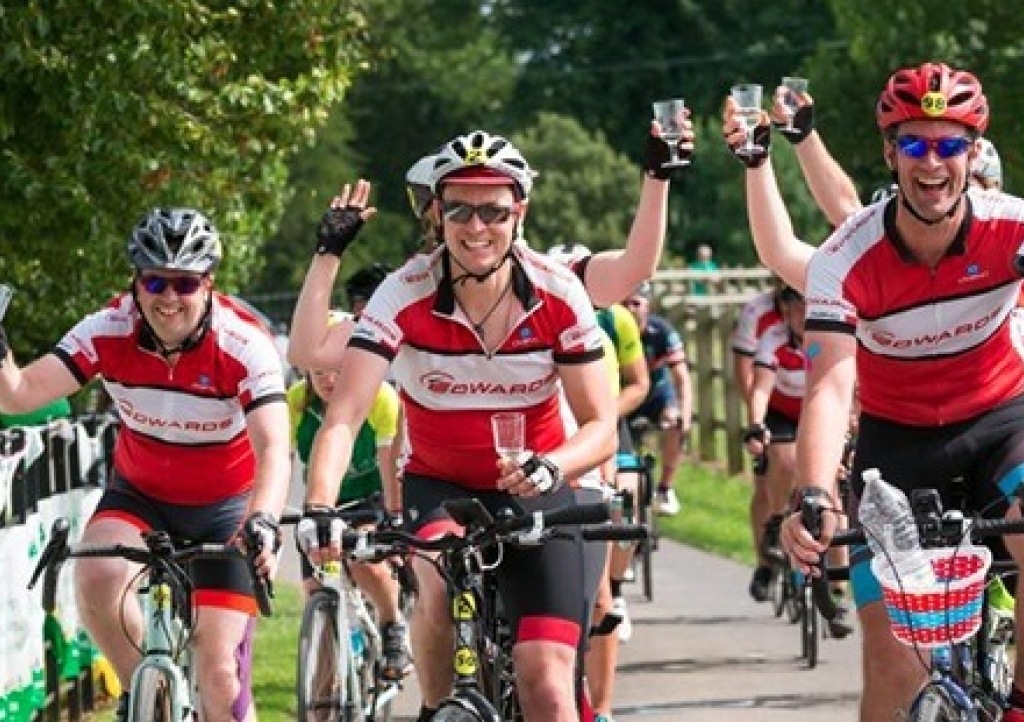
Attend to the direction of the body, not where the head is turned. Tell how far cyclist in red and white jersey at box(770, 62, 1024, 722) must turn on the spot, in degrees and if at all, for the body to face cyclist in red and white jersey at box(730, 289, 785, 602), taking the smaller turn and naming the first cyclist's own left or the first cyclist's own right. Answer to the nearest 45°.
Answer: approximately 180°

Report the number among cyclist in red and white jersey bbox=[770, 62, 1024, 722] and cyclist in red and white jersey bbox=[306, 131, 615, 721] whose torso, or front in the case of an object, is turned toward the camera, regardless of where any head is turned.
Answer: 2

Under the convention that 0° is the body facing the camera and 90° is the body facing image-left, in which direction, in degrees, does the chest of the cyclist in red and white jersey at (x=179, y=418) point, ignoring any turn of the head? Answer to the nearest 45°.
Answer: approximately 0°

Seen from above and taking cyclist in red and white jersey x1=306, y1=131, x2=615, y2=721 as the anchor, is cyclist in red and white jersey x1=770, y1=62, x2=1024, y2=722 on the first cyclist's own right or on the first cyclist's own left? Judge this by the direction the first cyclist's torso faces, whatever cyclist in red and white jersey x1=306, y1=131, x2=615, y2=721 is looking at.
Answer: on the first cyclist's own left
